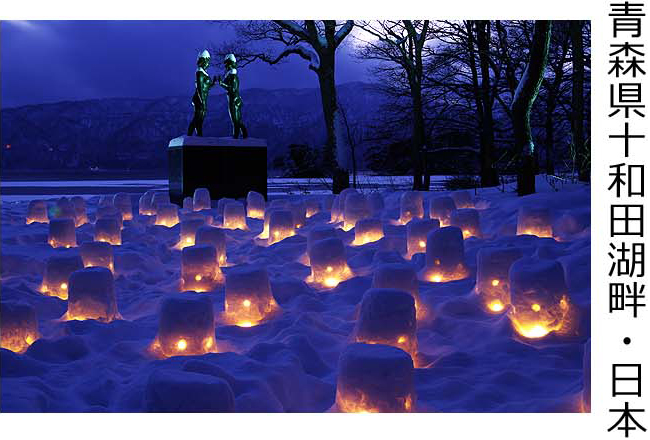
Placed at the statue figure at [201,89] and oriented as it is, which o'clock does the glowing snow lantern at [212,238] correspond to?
The glowing snow lantern is roughly at 3 o'clock from the statue figure.

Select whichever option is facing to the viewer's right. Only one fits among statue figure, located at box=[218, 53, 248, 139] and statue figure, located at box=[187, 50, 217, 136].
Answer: statue figure, located at box=[187, 50, 217, 136]

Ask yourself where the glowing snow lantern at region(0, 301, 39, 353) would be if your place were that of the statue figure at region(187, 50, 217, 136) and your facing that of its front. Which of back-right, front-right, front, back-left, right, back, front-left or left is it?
right

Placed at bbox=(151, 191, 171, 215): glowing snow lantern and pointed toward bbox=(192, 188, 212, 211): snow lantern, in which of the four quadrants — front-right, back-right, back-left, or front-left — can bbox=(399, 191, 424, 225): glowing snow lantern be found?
front-right

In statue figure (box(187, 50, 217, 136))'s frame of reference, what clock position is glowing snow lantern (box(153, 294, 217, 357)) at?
The glowing snow lantern is roughly at 3 o'clock from the statue figure.

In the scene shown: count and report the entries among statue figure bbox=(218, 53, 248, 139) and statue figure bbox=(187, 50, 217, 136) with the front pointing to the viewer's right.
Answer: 1

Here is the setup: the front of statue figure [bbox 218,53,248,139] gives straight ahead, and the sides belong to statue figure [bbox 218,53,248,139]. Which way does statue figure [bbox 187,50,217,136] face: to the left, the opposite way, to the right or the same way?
the opposite way

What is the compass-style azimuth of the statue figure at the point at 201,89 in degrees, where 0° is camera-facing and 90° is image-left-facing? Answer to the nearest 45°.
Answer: approximately 270°

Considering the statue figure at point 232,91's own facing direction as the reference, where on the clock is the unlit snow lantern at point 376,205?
The unlit snow lantern is roughly at 8 o'clock from the statue figure.

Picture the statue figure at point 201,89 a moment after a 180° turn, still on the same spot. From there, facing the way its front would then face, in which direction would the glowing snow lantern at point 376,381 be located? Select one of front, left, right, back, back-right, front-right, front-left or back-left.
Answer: left

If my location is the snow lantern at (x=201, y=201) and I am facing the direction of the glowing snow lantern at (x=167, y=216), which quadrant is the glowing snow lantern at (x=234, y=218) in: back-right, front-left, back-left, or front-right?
front-left

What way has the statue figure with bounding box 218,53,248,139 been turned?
to the viewer's left

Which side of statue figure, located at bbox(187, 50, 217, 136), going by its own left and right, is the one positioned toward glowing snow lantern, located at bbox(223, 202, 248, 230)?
right

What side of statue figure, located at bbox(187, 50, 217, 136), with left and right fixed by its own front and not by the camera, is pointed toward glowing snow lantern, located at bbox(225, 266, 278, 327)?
right

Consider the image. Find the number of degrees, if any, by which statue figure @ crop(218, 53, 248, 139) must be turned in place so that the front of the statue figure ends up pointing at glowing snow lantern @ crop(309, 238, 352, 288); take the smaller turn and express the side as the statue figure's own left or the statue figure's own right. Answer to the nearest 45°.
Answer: approximately 90° to the statue figure's own left

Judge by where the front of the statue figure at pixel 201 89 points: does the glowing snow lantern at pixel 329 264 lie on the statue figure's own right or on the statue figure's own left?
on the statue figure's own right
